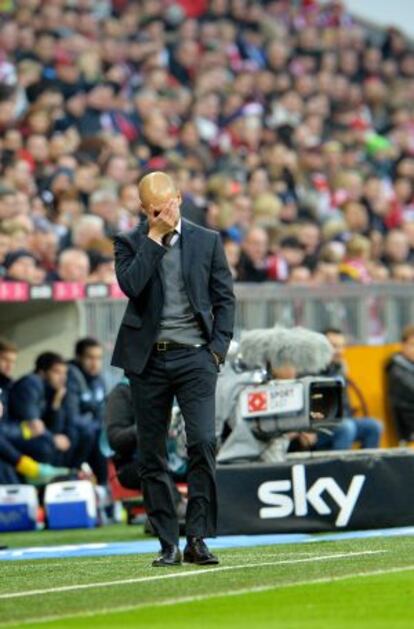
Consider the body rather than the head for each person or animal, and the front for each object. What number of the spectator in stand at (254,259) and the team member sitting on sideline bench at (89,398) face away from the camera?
0

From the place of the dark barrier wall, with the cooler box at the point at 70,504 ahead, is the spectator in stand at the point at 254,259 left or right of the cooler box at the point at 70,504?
right

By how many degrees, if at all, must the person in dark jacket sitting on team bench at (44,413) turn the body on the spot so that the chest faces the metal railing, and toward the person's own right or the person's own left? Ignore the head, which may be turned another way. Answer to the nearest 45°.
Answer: approximately 90° to the person's own left

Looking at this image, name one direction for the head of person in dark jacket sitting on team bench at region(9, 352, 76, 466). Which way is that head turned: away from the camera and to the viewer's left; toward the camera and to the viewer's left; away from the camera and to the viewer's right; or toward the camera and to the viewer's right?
toward the camera and to the viewer's right

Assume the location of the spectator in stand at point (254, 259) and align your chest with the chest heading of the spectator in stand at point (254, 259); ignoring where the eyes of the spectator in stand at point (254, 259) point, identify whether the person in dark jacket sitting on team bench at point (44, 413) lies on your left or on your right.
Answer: on your right
